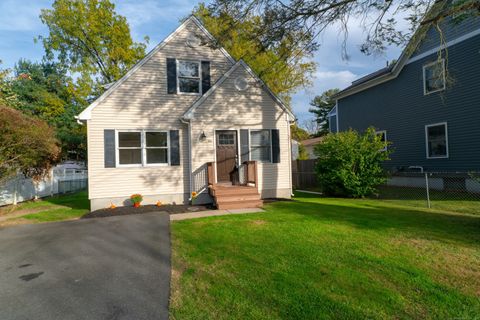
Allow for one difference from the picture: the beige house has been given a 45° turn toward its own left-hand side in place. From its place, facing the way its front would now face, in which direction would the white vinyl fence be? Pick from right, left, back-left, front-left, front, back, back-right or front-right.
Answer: back

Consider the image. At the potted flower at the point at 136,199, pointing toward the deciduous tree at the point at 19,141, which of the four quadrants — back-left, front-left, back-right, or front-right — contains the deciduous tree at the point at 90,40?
front-right

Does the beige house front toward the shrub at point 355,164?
no

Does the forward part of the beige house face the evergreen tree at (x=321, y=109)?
no

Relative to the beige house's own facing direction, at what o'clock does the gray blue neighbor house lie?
The gray blue neighbor house is roughly at 9 o'clock from the beige house.

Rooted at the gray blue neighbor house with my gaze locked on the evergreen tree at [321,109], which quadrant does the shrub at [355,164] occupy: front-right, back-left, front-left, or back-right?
back-left

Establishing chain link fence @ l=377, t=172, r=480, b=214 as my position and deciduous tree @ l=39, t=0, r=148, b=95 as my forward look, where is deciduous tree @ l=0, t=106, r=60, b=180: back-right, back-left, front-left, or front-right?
front-left

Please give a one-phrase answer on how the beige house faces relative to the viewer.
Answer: facing the viewer

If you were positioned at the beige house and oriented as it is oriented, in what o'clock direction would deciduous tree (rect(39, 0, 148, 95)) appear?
The deciduous tree is roughly at 5 o'clock from the beige house.

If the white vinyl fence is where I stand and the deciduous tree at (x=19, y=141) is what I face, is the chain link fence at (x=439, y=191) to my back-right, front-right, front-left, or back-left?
front-left

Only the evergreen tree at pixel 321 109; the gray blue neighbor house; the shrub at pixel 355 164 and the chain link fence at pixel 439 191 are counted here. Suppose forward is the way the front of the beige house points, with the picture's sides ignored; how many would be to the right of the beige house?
0

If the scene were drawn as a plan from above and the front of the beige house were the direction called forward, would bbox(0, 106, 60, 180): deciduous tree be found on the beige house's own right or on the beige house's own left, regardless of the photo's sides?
on the beige house's own right

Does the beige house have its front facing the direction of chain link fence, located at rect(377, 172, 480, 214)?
no
